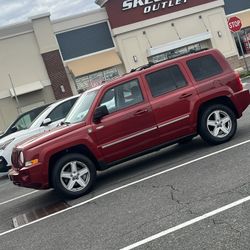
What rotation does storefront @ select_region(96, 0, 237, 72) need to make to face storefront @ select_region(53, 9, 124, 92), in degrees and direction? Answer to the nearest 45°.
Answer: approximately 45° to its right

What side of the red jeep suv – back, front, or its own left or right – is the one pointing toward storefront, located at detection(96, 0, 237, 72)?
right

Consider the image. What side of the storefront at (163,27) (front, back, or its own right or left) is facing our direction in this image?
front

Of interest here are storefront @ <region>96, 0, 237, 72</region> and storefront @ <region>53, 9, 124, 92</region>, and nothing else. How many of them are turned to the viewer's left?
0

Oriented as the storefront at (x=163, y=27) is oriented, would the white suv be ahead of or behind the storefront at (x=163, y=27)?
ahead

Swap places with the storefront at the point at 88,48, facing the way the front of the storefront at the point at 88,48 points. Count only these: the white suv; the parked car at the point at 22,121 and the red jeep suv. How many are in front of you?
3

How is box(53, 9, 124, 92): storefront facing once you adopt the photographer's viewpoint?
facing the viewer

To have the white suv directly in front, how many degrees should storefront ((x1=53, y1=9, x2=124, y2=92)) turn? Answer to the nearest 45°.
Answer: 0° — it already faces it

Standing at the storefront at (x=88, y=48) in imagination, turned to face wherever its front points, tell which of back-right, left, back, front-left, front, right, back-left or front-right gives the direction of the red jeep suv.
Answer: front

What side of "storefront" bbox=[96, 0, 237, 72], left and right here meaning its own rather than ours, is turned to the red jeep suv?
front

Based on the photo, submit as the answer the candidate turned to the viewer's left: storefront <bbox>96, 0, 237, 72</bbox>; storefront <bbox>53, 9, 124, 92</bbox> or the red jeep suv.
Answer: the red jeep suv

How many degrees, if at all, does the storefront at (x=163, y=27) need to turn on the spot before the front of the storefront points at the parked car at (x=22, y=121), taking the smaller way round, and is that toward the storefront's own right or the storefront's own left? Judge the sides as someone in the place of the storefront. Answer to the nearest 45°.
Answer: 0° — it already faces it

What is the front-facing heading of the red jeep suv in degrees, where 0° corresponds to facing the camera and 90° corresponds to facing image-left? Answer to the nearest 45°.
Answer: approximately 90°

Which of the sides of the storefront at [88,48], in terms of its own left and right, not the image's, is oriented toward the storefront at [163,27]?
left

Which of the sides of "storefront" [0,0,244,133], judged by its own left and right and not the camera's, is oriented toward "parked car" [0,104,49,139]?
front

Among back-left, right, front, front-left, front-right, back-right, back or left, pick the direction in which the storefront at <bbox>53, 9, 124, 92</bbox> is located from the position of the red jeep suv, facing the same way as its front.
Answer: right
